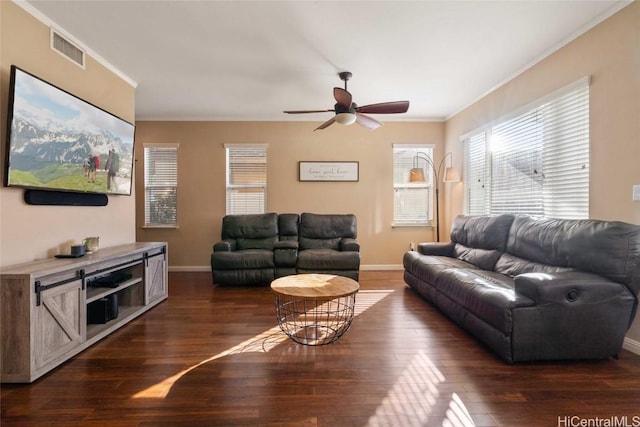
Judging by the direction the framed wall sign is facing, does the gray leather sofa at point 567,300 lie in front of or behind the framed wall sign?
in front

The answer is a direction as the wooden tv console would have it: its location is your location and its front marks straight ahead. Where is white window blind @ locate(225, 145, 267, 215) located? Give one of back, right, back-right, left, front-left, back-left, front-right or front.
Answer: left

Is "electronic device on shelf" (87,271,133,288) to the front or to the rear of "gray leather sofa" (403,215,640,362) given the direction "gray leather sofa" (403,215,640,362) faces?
to the front

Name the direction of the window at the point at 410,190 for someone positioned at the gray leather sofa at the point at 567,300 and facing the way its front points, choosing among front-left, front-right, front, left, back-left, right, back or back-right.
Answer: right

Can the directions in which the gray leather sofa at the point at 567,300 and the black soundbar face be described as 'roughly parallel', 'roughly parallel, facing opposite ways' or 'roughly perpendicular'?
roughly parallel, facing opposite ways

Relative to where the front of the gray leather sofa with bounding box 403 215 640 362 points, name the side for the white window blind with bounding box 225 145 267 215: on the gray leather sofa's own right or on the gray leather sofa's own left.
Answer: on the gray leather sofa's own right

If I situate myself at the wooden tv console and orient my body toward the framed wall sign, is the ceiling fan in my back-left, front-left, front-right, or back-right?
front-right

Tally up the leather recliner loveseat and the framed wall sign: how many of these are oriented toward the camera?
2

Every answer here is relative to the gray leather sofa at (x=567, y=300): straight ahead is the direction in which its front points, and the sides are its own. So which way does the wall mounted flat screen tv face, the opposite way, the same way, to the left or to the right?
the opposite way

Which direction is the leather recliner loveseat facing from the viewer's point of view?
toward the camera

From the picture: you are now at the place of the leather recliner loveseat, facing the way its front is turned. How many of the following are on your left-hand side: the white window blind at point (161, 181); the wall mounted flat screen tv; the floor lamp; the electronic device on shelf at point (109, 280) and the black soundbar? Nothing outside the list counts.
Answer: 1

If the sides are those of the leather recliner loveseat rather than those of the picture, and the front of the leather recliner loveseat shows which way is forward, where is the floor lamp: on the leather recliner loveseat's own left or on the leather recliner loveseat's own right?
on the leather recliner loveseat's own left

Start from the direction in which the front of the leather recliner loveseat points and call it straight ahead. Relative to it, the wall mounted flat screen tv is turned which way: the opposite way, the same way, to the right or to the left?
to the left

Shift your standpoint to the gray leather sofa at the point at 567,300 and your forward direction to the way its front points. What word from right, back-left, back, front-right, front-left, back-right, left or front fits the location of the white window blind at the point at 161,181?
front-right
